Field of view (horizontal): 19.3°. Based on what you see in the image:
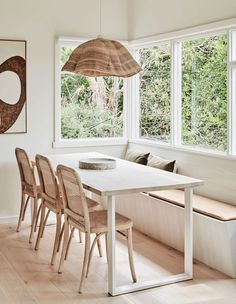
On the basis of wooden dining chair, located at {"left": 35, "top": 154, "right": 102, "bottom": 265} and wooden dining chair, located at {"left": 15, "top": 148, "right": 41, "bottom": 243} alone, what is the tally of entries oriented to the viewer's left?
0

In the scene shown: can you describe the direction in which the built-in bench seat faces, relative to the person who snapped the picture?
facing the viewer and to the left of the viewer

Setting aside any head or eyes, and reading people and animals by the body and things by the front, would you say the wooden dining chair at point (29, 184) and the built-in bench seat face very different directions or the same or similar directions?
very different directions

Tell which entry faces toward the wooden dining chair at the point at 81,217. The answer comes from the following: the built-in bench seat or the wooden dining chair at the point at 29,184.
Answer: the built-in bench seat

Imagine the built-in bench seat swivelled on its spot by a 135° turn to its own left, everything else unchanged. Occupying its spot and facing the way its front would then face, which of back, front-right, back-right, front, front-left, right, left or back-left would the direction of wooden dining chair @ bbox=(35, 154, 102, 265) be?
back

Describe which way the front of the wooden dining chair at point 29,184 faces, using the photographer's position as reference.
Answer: facing away from the viewer and to the right of the viewer

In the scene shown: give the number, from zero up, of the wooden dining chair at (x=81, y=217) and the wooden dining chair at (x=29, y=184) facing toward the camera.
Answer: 0

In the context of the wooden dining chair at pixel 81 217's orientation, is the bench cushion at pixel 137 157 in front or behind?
in front

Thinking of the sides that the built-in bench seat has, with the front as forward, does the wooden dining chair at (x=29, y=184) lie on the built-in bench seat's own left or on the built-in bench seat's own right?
on the built-in bench seat's own right

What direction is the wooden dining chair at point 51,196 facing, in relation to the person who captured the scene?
facing away from the viewer and to the right of the viewer

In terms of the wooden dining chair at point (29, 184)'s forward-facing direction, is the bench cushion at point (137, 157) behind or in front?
in front
